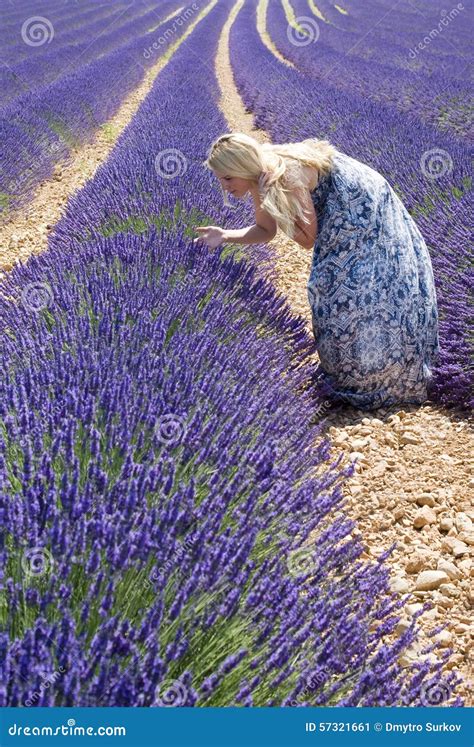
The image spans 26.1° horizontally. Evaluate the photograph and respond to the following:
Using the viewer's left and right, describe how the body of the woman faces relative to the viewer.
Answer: facing to the left of the viewer

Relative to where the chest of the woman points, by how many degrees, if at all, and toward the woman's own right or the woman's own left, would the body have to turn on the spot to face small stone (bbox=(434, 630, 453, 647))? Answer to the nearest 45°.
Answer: approximately 90° to the woman's own left

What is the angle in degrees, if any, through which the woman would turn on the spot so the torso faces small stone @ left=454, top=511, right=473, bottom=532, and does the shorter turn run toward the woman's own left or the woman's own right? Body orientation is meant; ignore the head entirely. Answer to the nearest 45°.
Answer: approximately 135° to the woman's own left

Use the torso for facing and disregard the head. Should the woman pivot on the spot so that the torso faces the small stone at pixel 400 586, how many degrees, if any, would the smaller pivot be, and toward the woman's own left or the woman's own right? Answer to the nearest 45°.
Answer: approximately 90° to the woman's own left

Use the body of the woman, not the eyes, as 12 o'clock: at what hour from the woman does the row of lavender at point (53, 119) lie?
The row of lavender is roughly at 2 o'clock from the woman.

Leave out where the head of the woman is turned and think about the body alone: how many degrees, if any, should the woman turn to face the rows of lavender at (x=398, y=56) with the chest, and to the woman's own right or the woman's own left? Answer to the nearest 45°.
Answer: approximately 90° to the woman's own right
